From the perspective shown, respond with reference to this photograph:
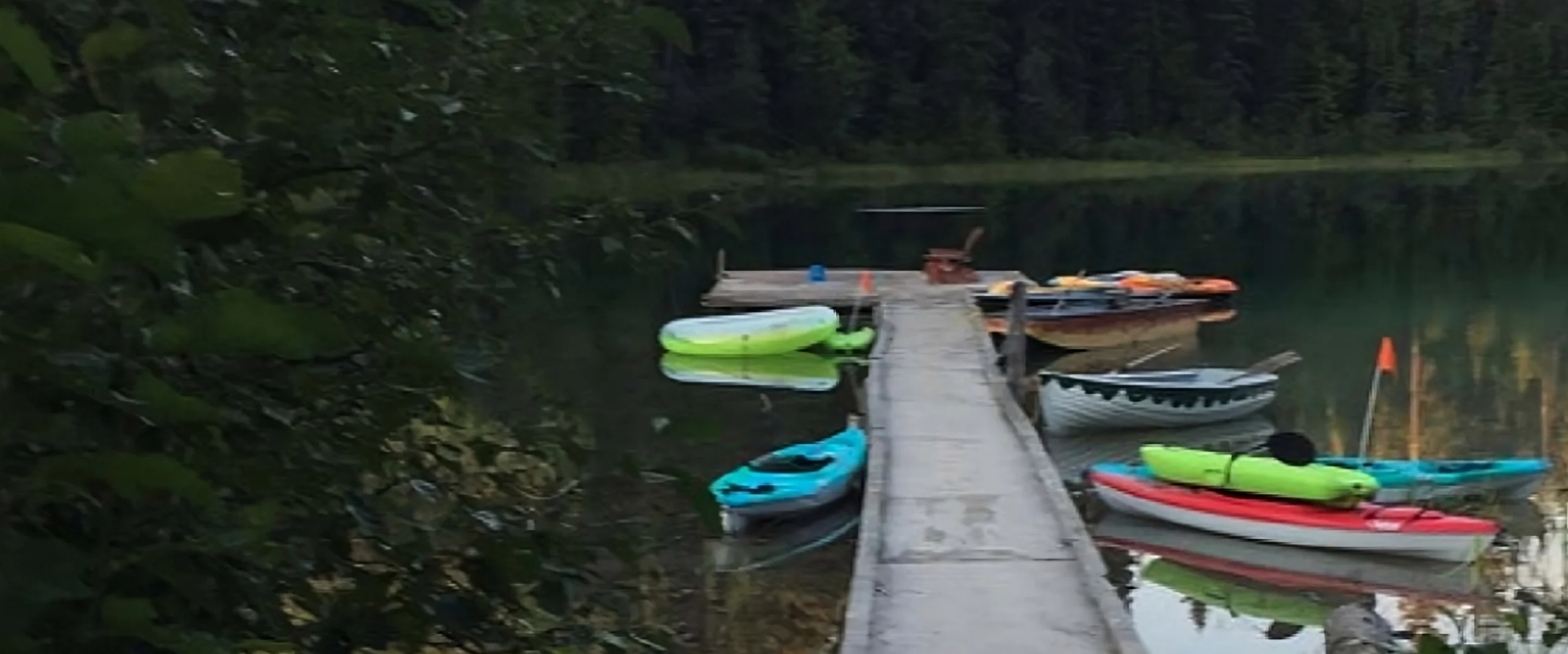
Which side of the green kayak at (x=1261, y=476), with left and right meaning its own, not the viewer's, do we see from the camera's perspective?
left

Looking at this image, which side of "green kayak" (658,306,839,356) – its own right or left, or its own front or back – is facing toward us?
right

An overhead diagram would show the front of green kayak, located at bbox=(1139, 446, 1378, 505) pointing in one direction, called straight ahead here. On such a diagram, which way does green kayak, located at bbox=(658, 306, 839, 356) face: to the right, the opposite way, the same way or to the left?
the opposite way
